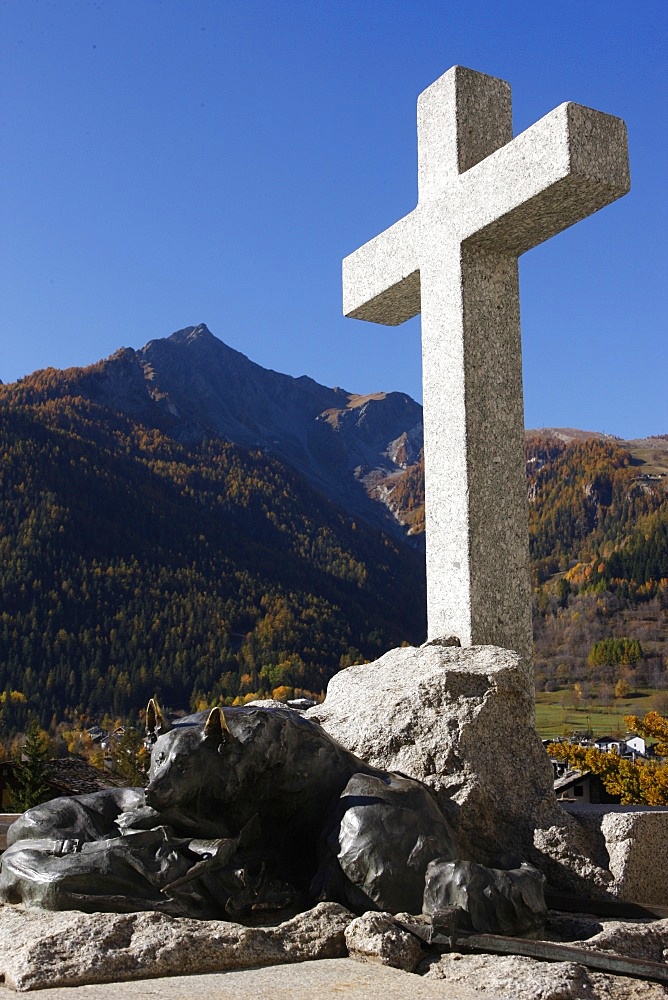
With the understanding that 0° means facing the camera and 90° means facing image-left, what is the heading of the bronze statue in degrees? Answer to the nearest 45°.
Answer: approximately 90°

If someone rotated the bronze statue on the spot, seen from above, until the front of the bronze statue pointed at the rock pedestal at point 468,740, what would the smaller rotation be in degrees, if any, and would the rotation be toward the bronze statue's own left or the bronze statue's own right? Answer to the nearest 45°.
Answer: approximately 135° to the bronze statue's own right

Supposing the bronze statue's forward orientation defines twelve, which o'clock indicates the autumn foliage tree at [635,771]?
The autumn foliage tree is roughly at 4 o'clock from the bronze statue.
